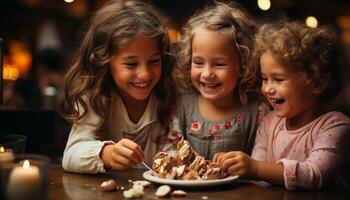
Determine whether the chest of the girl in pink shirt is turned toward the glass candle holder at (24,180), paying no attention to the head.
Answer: yes

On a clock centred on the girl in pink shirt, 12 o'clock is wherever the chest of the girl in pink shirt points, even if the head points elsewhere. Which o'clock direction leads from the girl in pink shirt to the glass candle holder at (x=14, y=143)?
The glass candle holder is roughly at 1 o'clock from the girl in pink shirt.

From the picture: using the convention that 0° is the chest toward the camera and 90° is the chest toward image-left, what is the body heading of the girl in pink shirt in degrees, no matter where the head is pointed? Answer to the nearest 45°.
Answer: approximately 45°
